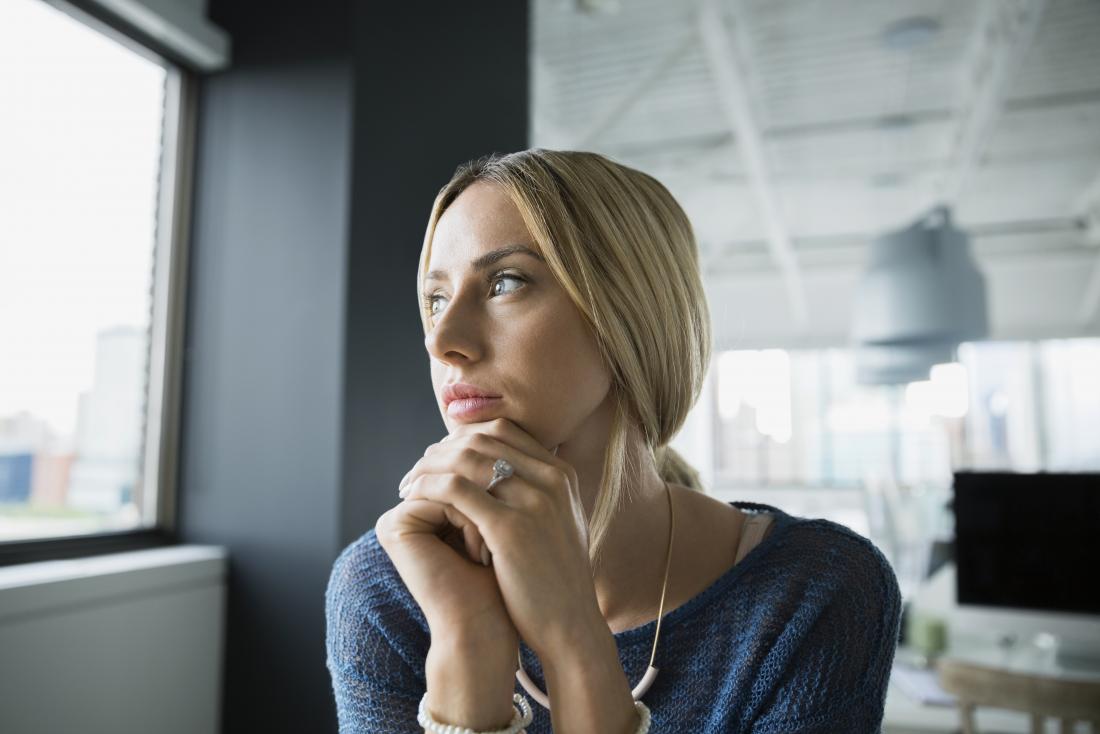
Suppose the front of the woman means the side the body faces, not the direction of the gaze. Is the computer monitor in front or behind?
behind

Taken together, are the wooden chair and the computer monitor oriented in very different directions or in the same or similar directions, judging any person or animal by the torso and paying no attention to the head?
very different directions

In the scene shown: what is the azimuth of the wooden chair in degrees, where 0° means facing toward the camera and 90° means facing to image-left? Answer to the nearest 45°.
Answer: approximately 180°

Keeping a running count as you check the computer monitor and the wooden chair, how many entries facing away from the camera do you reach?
1

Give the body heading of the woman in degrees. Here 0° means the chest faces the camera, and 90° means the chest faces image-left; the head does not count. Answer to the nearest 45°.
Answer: approximately 45°

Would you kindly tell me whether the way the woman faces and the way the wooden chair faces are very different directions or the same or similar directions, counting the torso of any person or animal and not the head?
very different directions

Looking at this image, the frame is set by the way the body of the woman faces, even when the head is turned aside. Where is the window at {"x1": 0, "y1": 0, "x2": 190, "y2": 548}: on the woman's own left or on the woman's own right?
on the woman's own right

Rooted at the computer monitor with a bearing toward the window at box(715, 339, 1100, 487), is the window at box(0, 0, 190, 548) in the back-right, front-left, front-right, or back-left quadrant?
back-left
